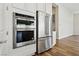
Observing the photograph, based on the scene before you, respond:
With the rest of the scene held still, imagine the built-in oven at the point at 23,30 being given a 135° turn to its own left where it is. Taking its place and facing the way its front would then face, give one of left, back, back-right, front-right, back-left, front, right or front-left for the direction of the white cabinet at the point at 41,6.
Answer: front-right

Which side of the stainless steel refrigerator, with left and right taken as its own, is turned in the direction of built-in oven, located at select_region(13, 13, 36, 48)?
right

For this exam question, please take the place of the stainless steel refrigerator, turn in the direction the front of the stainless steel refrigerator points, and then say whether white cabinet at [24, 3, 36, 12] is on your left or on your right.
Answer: on your right

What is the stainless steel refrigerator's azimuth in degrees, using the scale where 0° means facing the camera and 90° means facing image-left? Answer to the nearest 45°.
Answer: approximately 315°

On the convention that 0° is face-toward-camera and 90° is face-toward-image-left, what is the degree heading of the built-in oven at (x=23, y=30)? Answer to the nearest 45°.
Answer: approximately 315°
